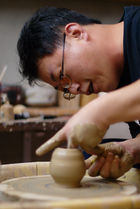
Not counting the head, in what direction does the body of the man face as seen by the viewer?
to the viewer's left

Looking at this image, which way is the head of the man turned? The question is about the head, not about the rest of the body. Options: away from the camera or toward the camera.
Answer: toward the camera
